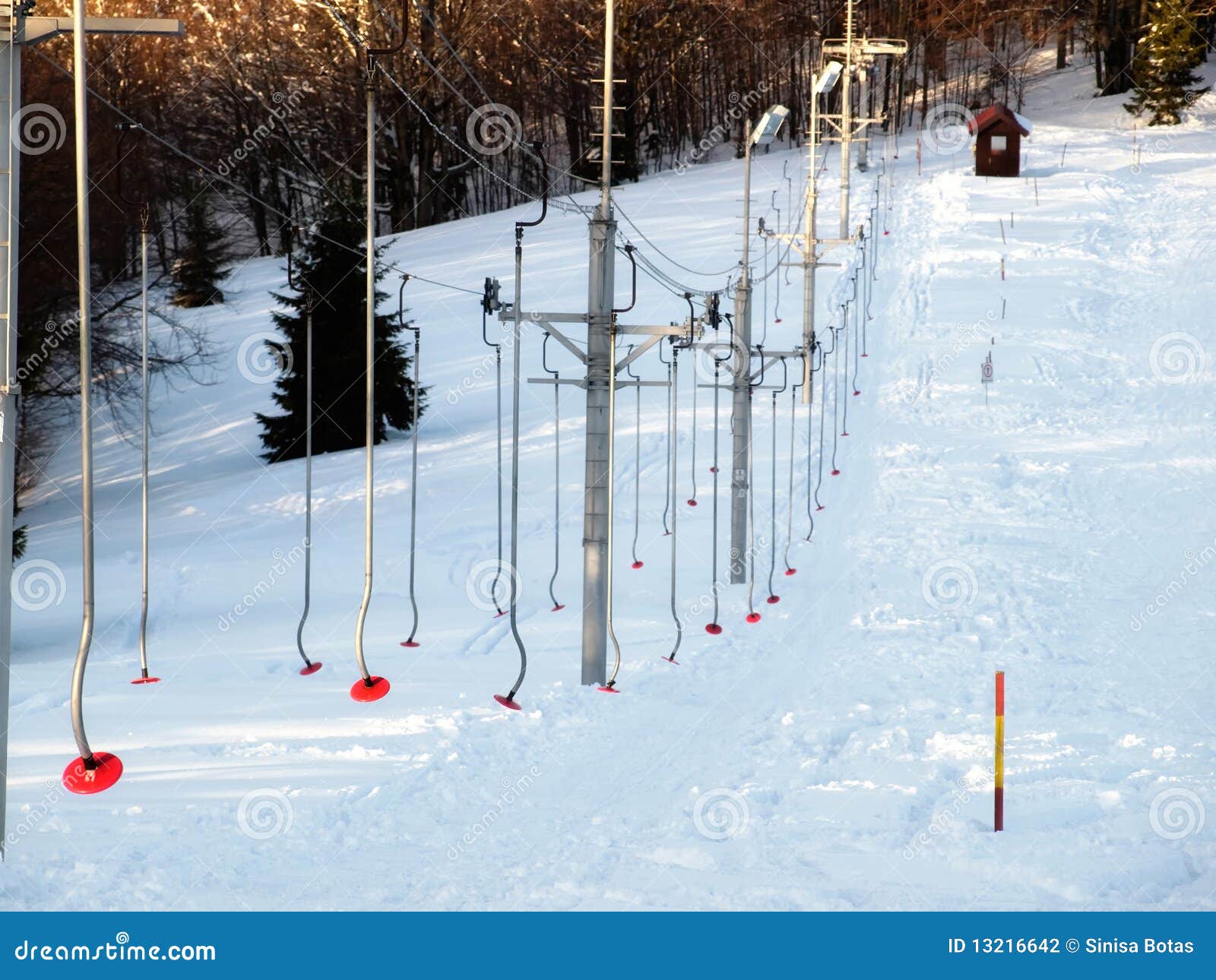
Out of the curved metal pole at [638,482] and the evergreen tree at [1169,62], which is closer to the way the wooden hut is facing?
the curved metal pole

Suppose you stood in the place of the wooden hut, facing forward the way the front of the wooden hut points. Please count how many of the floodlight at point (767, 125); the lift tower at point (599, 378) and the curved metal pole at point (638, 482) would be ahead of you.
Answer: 3

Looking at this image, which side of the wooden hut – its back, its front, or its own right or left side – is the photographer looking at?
front

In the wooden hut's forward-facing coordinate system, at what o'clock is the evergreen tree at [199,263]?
The evergreen tree is roughly at 2 o'clock from the wooden hut.

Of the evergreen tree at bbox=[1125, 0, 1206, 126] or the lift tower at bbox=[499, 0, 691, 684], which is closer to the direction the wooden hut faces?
the lift tower

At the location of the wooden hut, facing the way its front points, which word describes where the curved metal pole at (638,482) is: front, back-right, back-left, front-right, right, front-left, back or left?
front

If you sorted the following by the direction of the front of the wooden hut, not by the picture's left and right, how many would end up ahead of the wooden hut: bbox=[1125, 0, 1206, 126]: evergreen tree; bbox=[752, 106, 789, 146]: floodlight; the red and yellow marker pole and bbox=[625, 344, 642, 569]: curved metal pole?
3

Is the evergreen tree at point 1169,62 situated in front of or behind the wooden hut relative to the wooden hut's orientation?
behind

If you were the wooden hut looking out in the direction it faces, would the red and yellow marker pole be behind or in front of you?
in front

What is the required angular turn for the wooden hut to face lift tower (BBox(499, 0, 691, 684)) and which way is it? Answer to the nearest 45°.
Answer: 0° — it already faces it

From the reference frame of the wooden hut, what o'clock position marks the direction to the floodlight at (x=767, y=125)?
The floodlight is roughly at 12 o'clock from the wooden hut.
